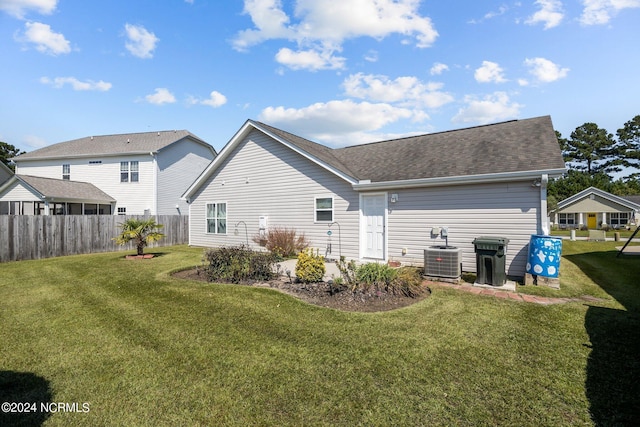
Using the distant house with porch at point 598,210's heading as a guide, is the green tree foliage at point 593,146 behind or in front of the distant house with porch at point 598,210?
behind

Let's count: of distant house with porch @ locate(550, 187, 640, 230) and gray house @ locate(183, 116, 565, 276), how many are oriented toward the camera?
1

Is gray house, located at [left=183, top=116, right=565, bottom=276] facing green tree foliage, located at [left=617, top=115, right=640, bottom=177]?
yes

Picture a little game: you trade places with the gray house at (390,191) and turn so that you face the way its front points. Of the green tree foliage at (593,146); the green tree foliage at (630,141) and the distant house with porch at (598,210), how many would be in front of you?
3

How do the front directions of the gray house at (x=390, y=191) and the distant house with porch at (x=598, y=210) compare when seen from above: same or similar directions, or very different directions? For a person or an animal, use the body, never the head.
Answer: very different directions

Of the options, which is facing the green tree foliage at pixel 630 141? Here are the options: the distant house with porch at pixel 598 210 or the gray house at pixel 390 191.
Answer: the gray house

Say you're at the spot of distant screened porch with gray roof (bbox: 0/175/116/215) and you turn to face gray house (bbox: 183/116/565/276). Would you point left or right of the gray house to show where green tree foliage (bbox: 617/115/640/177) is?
left

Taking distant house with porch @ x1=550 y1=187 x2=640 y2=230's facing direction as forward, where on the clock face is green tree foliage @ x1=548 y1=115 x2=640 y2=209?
The green tree foliage is roughly at 6 o'clock from the distant house with porch.

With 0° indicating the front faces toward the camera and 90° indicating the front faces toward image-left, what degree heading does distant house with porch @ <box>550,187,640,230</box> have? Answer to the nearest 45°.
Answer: approximately 0°

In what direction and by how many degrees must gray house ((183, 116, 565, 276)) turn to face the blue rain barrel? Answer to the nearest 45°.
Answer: approximately 90° to its right
